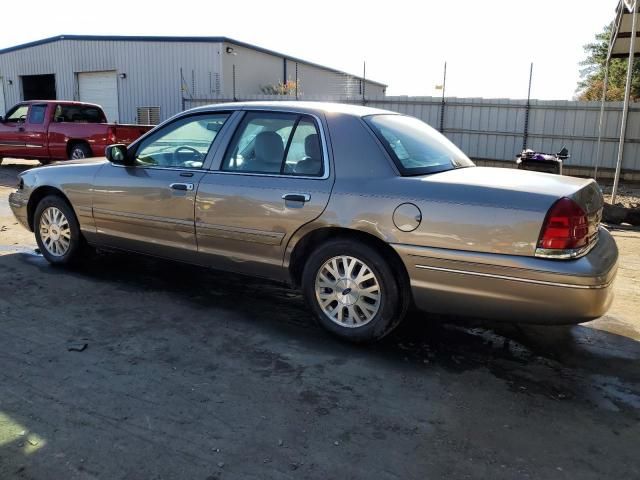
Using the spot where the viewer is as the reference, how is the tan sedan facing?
facing away from the viewer and to the left of the viewer

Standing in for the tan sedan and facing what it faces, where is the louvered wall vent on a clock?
The louvered wall vent is roughly at 1 o'clock from the tan sedan.

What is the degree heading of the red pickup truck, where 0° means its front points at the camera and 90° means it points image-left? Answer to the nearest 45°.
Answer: approximately 135°

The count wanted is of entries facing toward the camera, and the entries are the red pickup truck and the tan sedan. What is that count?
0

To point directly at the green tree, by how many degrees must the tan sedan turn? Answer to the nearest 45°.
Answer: approximately 90° to its right

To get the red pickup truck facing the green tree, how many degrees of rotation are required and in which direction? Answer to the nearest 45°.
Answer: approximately 135° to its right

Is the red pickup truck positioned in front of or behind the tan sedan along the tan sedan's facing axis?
in front

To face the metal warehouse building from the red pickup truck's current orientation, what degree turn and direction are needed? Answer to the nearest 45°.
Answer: approximately 45° to its right

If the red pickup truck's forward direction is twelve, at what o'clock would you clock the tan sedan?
The tan sedan is roughly at 7 o'clock from the red pickup truck.
